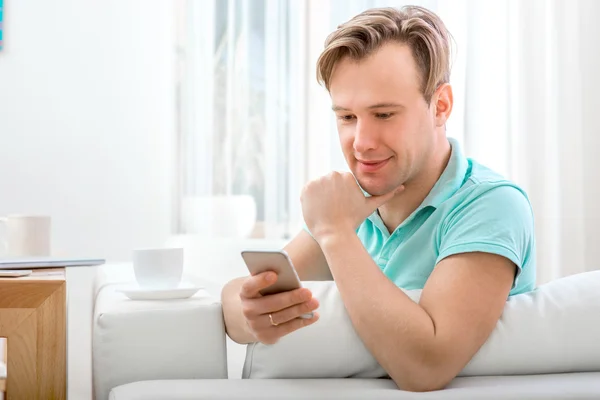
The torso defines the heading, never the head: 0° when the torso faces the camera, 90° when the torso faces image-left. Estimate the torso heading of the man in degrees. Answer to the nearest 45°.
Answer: approximately 45°

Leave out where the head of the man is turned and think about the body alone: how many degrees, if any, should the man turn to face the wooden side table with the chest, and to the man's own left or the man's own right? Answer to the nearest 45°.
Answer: approximately 45° to the man's own right

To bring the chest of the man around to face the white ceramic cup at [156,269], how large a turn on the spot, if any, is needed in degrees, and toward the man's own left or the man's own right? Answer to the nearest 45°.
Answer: approximately 45° to the man's own right

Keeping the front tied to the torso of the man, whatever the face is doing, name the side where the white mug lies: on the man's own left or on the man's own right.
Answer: on the man's own right
